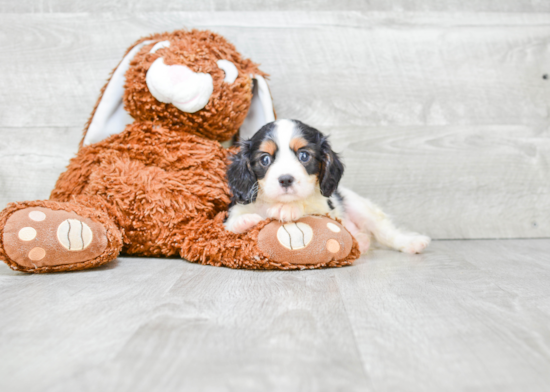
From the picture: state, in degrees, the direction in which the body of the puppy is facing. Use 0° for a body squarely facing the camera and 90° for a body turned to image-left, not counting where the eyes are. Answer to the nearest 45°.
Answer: approximately 45°

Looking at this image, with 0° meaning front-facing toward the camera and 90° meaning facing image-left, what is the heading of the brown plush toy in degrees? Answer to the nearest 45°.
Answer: approximately 0°
